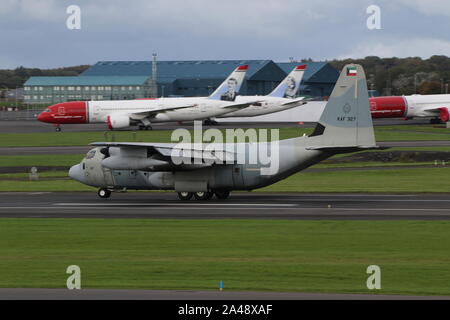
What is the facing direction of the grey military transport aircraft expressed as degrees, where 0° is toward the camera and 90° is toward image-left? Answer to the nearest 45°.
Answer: approximately 90°
